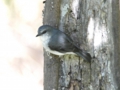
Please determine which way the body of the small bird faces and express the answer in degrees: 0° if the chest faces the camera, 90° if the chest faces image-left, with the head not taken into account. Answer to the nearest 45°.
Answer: approximately 90°
